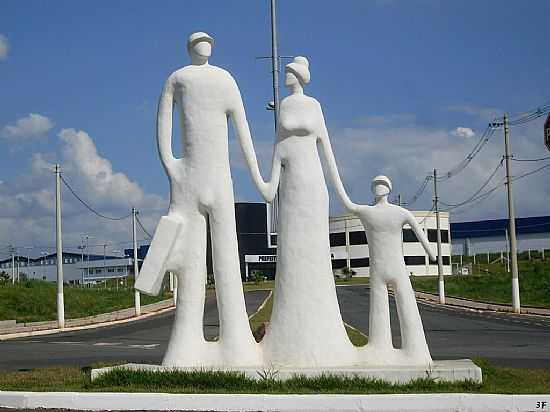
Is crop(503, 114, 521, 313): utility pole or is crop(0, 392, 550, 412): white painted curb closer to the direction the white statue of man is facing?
the white painted curb

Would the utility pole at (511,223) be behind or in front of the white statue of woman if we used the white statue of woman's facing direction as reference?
behind

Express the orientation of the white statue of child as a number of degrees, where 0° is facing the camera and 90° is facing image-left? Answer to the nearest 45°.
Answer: approximately 0°

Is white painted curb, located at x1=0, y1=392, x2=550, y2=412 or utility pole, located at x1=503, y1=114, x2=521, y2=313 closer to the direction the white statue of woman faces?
the white painted curb

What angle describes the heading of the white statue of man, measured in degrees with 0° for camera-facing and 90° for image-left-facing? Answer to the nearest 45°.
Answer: approximately 0°

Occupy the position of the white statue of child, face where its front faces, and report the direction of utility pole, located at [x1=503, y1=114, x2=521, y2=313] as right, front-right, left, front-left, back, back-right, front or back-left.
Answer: back

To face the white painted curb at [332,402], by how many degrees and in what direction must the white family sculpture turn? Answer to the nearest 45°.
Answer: approximately 45° to its left

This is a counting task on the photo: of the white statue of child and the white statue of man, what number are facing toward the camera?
2

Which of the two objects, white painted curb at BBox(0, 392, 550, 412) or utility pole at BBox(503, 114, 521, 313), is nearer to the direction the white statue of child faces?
the white painted curb
